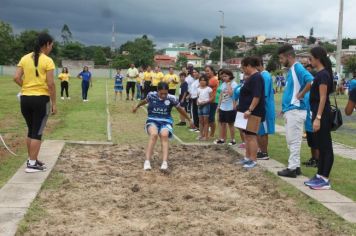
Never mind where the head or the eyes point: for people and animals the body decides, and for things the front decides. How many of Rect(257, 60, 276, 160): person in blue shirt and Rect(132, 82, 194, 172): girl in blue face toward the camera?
1

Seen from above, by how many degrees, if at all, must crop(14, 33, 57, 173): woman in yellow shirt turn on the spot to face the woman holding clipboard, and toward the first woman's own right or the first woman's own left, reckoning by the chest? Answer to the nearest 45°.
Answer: approximately 45° to the first woman's own right

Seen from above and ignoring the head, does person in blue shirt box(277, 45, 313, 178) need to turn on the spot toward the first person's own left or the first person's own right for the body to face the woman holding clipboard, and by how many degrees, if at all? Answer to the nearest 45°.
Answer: approximately 45° to the first person's own right

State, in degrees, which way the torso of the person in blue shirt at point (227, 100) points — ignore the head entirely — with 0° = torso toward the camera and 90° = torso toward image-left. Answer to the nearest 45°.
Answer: approximately 45°

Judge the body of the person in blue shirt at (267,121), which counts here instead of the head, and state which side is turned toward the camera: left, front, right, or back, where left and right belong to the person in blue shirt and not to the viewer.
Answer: left

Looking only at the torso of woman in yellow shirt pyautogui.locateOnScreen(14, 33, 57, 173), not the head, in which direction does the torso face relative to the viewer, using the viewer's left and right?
facing away from the viewer and to the right of the viewer

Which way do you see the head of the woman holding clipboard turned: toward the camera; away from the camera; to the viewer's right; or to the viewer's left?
to the viewer's left

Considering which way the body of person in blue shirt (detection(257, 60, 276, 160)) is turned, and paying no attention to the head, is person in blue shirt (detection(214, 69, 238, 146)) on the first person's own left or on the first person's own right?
on the first person's own right

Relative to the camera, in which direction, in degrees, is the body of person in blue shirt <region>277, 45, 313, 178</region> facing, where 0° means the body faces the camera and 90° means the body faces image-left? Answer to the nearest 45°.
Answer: approximately 90°

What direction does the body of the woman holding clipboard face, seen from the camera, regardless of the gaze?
to the viewer's left
